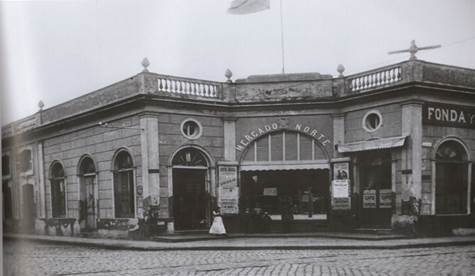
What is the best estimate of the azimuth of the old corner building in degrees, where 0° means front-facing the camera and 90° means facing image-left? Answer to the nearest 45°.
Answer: approximately 0°
